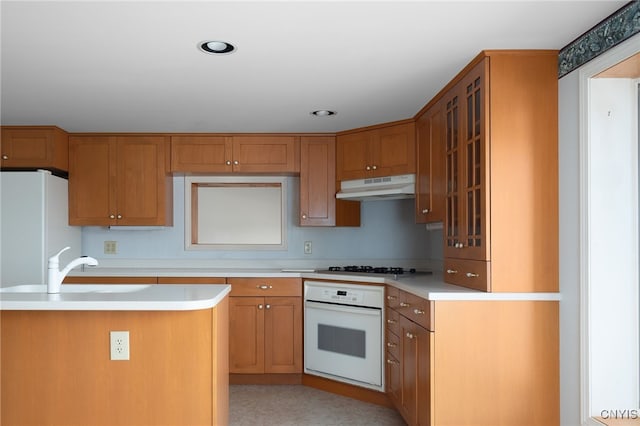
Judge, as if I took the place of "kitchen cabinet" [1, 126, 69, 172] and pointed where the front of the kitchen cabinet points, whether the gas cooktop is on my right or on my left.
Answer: on my left

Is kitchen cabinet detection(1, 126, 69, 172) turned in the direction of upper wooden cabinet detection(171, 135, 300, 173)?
no

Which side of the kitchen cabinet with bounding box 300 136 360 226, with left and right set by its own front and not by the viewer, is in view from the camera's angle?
front

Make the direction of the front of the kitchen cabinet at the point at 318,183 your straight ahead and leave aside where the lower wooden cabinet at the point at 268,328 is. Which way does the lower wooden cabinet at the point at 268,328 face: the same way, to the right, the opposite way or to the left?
the same way

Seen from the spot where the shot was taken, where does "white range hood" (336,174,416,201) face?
facing the viewer and to the left of the viewer

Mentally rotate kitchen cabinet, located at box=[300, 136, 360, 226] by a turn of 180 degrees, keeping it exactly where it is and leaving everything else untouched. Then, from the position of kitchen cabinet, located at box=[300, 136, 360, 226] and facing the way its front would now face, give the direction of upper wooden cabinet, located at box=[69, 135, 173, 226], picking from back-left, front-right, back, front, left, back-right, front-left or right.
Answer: left

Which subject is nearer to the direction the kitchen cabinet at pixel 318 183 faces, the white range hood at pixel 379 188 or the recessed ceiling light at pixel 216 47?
the recessed ceiling light

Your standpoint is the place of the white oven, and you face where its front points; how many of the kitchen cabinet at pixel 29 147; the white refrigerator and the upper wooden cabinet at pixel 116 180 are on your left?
0

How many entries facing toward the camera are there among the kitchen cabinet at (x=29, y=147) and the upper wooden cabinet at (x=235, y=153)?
2

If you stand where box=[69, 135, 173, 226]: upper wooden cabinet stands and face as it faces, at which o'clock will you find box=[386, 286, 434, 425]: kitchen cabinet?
The kitchen cabinet is roughly at 11 o'clock from the upper wooden cabinet.

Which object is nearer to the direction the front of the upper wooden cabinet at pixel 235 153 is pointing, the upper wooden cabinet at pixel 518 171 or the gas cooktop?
the upper wooden cabinet

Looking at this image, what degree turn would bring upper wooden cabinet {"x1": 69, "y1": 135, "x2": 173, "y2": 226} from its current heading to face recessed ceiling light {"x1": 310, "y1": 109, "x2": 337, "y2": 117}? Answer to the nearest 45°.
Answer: approximately 45° to its left

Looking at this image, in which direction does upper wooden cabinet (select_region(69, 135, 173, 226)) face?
toward the camera

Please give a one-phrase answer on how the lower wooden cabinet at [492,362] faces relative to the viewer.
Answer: facing to the left of the viewer

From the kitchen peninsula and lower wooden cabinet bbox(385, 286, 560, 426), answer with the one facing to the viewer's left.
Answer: the lower wooden cabinet

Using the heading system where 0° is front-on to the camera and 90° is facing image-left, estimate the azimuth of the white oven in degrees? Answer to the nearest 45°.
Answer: approximately 45°
